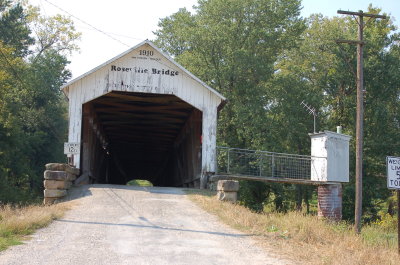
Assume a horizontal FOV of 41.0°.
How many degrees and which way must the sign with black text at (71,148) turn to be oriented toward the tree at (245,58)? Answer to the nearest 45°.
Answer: approximately 135° to its left

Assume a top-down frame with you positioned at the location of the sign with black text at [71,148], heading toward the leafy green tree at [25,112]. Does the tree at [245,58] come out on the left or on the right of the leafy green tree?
right

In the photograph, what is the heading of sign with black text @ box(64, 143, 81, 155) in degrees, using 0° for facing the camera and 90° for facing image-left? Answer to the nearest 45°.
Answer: approximately 0°

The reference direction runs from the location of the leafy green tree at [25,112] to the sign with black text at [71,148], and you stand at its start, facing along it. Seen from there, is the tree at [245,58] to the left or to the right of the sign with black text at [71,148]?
left

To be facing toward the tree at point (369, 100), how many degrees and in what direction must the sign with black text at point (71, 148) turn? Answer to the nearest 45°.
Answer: approximately 135° to its left

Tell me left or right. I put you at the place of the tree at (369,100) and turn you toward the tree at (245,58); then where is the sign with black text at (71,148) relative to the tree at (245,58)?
left

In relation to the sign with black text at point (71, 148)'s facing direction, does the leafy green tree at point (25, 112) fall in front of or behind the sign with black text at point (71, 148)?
behind
